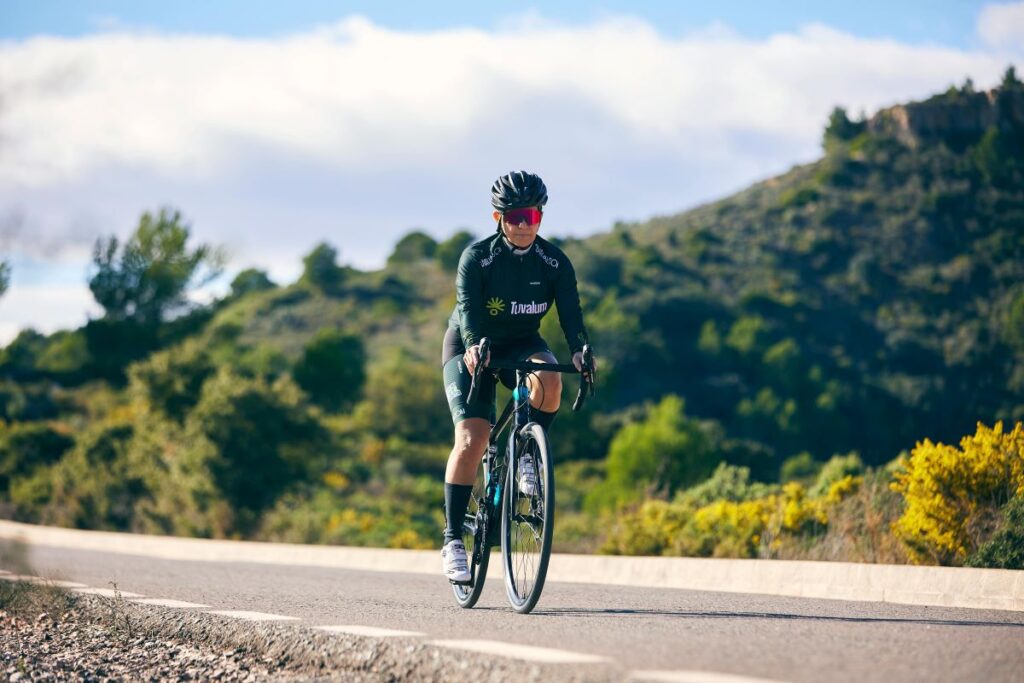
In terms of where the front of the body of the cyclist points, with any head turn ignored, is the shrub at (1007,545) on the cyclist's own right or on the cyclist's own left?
on the cyclist's own left

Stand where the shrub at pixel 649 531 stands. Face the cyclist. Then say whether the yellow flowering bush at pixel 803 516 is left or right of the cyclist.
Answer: left

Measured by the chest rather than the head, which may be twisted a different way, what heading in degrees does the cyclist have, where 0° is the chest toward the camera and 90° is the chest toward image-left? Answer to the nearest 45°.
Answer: approximately 0°

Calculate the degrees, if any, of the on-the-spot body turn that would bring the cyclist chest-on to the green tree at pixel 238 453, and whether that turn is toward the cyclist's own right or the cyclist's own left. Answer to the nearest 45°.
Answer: approximately 180°

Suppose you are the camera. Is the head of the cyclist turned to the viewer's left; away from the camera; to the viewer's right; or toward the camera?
toward the camera

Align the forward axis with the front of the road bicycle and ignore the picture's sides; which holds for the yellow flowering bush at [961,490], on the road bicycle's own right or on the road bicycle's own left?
on the road bicycle's own left

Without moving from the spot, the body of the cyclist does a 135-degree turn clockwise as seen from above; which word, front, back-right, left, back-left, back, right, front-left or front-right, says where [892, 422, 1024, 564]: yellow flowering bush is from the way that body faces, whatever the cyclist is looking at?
right

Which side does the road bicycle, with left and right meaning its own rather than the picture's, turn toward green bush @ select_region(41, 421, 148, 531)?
back

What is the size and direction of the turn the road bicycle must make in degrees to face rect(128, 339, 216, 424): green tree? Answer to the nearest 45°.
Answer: approximately 180°

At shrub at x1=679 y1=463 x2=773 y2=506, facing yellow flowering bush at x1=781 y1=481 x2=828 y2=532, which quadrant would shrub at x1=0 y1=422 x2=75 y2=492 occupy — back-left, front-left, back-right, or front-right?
back-right

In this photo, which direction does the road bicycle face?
toward the camera

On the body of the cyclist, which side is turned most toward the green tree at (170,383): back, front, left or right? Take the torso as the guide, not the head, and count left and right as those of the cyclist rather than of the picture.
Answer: back
